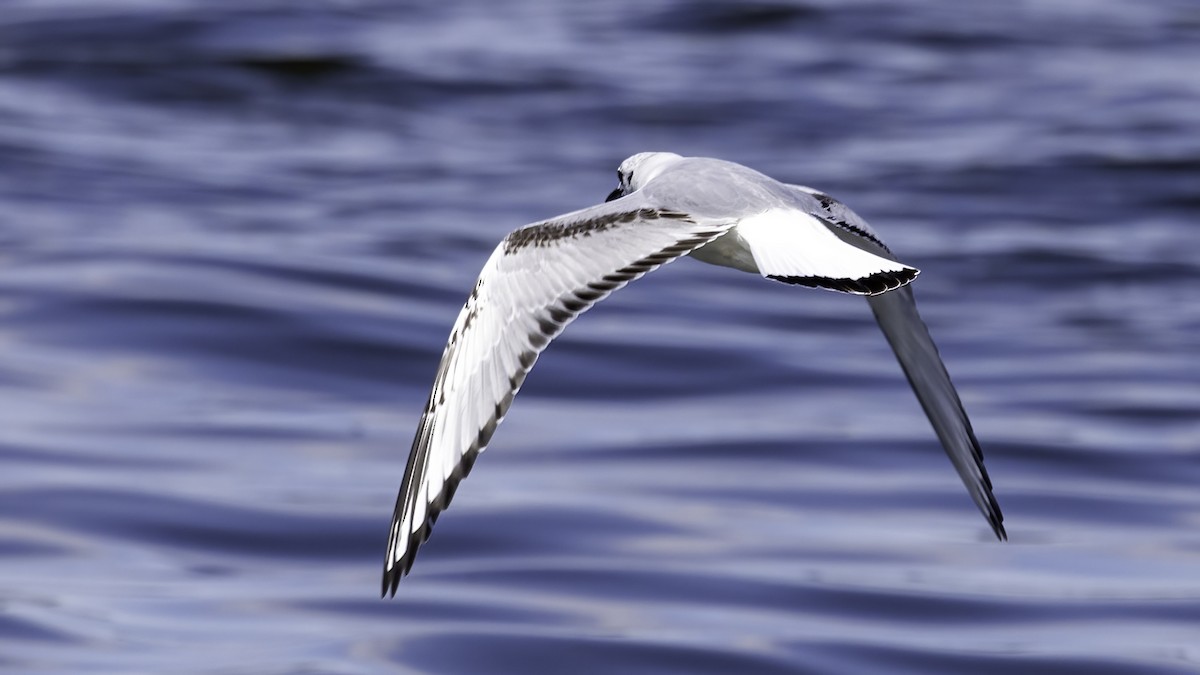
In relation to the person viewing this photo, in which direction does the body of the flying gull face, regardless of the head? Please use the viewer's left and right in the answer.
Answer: facing away from the viewer and to the left of the viewer
